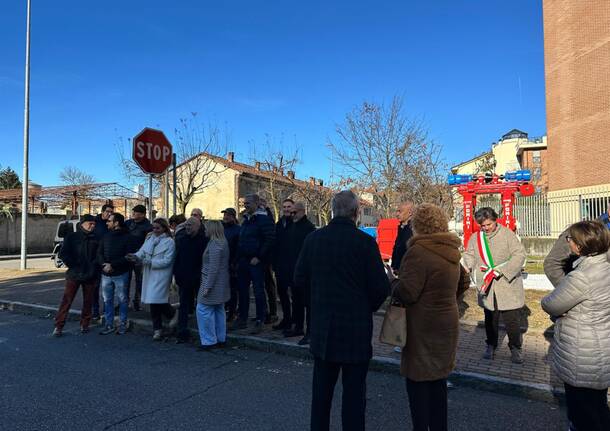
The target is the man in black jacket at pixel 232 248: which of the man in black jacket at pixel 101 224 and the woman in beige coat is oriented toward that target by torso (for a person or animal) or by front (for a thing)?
the man in black jacket at pixel 101 224

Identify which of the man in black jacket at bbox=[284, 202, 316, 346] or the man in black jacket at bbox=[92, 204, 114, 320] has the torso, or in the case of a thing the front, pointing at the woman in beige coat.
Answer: the man in black jacket at bbox=[92, 204, 114, 320]

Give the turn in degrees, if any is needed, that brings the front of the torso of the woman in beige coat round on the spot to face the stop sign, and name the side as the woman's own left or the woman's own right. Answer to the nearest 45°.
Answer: approximately 90° to the woman's own right

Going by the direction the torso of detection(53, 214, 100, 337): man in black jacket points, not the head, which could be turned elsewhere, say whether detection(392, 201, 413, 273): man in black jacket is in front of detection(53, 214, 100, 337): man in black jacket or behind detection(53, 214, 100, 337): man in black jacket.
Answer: in front

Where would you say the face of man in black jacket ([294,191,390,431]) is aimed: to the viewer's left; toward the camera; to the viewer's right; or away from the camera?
away from the camera

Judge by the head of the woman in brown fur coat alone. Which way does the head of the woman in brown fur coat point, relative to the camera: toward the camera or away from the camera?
away from the camera

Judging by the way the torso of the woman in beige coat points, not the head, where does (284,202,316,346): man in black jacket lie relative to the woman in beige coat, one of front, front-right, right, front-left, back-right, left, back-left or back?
right

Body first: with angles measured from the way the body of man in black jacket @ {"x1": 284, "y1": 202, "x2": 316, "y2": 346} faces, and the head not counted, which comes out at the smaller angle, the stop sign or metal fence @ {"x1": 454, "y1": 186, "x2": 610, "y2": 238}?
the stop sign

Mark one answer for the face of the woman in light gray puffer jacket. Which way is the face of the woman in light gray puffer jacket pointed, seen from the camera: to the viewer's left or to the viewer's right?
to the viewer's left

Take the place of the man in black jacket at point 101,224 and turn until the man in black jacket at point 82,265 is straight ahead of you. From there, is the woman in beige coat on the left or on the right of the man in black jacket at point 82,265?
left

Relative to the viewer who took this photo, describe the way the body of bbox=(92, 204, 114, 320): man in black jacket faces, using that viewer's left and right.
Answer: facing the viewer and to the right of the viewer

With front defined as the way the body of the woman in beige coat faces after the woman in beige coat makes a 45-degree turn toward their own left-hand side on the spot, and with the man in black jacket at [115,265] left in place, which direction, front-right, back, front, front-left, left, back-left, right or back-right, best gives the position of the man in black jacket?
back-right

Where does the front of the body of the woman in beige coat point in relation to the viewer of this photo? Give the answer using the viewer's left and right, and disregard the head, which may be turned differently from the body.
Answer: facing the viewer
